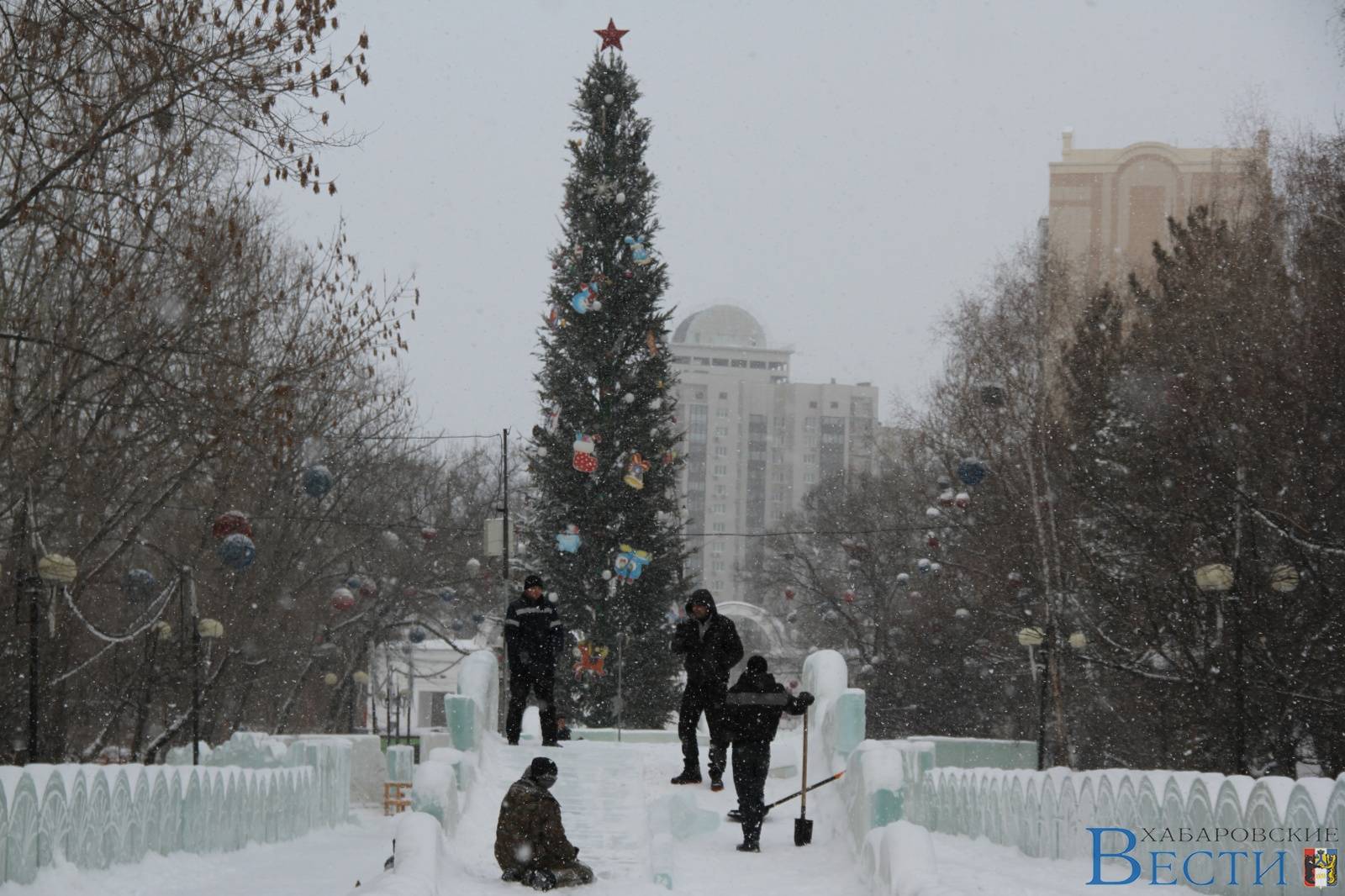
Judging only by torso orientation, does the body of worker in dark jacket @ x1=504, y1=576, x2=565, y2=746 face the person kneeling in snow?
yes

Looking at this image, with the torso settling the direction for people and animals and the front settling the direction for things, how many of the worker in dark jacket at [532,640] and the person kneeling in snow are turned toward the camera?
1

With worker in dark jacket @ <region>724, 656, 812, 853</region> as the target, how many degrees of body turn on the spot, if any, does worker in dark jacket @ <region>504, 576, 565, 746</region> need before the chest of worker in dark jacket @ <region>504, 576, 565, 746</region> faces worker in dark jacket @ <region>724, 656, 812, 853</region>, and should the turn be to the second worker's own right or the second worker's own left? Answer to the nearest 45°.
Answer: approximately 45° to the second worker's own left

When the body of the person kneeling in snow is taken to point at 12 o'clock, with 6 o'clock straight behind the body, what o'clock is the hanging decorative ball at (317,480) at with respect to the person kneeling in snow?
The hanging decorative ball is roughly at 10 o'clock from the person kneeling in snow.

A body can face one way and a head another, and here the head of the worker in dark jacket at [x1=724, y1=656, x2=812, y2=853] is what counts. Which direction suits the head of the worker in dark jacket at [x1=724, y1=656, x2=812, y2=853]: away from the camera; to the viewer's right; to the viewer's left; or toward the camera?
away from the camera

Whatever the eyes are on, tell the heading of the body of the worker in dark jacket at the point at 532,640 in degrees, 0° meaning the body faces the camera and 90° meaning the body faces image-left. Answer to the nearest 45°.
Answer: approximately 0°

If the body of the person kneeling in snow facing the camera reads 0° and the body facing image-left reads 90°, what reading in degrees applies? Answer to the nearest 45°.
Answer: approximately 225°

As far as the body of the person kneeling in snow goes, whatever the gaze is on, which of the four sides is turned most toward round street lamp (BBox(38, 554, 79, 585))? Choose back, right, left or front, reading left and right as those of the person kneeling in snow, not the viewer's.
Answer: left

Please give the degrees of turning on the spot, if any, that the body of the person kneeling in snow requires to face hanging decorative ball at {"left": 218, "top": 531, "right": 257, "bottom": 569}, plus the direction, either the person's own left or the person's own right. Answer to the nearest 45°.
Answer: approximately 45° to the person's own left

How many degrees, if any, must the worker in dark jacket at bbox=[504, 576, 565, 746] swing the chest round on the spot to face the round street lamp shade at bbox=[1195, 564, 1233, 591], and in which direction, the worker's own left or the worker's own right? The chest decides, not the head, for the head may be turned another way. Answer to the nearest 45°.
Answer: approximately 135° to the worker's own left

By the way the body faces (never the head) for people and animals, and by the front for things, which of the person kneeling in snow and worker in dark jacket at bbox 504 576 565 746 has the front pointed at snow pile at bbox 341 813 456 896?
the worker in dark jacket
